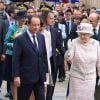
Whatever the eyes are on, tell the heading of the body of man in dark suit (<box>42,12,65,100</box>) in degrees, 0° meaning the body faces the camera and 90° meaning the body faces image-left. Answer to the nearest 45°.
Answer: approximately 0°

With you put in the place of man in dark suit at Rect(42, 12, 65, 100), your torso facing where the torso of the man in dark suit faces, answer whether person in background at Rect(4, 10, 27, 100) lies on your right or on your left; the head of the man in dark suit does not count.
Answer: on your right

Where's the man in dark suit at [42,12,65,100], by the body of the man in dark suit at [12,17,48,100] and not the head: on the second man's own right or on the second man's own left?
on the second man's own left

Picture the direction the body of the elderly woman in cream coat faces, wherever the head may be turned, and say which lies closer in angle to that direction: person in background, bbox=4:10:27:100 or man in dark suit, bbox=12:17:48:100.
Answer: the man in dark suit

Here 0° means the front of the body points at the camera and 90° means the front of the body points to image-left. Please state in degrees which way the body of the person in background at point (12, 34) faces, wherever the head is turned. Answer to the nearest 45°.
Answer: approximately 315°

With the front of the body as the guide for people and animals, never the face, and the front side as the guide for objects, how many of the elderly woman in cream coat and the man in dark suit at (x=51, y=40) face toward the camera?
2
